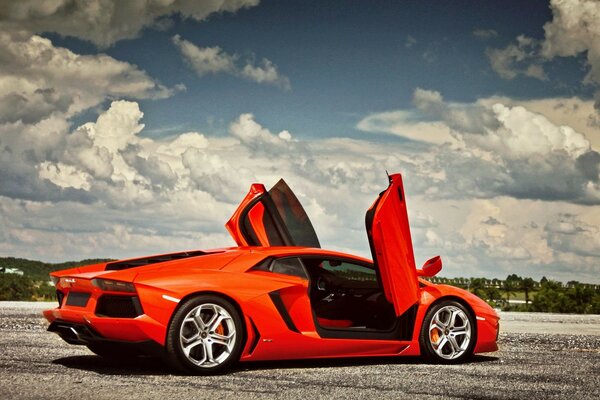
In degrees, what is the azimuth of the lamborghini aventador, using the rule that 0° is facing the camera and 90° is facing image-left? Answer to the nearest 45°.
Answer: approximately 225°

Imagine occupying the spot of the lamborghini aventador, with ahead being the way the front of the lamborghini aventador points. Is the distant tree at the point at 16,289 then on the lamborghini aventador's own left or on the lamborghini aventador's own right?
on the lamborghini aventador's own left
